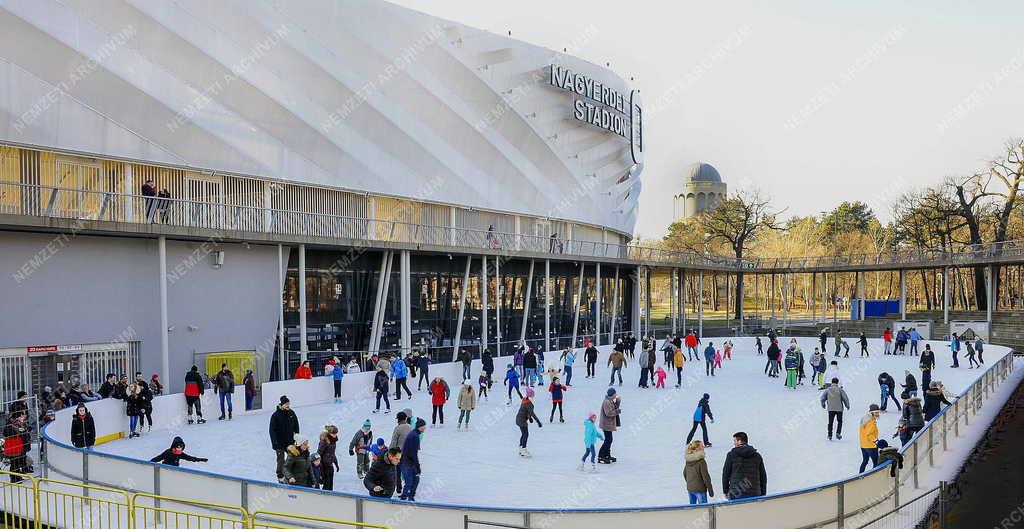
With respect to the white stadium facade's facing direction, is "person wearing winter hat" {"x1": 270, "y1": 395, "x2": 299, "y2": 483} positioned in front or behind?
in front

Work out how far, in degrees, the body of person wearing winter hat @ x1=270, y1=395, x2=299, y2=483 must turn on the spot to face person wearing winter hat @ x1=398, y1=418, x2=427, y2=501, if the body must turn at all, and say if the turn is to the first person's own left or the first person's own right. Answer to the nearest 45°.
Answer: approximately 45° to the first person's own left

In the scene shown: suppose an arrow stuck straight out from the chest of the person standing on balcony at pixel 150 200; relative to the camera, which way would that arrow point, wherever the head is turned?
toward the camera

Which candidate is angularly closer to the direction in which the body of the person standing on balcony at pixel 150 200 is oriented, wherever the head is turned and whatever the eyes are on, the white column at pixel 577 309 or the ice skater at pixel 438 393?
the ice skater

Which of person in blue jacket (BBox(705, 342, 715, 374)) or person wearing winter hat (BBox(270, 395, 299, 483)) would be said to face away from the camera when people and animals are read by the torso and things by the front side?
the person in blue jacket

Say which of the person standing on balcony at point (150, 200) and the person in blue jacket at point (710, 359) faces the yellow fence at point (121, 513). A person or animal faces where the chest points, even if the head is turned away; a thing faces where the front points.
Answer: the person standing on balcony

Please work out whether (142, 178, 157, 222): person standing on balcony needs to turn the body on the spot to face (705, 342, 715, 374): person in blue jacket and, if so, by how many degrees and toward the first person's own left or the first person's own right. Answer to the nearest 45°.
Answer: approximately 90° to the first person's own left
